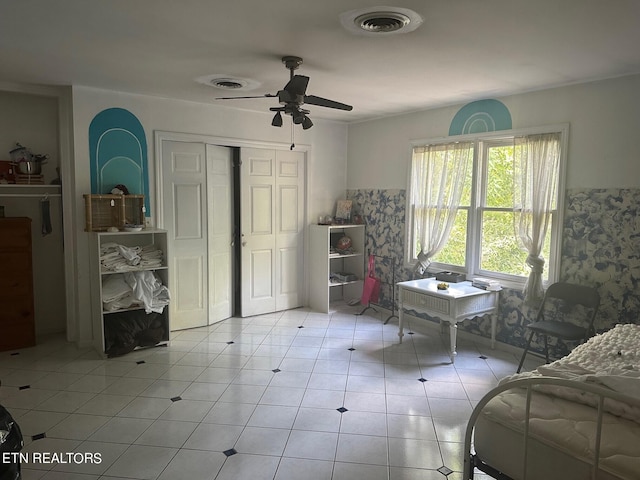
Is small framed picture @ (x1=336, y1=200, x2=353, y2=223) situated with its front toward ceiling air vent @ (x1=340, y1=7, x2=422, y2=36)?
yes

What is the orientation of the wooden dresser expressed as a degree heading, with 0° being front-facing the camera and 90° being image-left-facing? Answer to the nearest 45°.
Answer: approximately 315°

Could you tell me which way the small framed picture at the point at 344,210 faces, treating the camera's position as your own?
facing the viewer

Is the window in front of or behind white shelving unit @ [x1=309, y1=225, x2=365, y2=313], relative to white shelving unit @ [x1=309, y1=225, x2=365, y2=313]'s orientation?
in front

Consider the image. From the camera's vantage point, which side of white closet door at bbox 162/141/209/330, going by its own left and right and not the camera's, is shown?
front

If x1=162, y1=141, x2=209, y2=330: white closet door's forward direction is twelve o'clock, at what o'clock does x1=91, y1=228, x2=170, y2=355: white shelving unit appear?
The white shelving unit is roughly at 2 o'clock from the white closet door.

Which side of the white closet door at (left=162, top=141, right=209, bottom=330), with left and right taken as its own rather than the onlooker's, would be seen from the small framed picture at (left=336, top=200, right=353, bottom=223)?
left

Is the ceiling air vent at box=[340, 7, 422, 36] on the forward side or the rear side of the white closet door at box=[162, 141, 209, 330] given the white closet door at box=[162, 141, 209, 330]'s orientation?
on the forward side

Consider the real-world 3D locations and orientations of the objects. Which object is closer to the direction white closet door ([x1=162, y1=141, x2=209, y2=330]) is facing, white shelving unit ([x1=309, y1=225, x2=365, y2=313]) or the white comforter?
the white comforter

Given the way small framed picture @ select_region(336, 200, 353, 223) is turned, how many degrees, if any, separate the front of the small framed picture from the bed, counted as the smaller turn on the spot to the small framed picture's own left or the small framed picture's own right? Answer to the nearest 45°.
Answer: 0° — it already faces it

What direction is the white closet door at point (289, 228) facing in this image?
toward the camera

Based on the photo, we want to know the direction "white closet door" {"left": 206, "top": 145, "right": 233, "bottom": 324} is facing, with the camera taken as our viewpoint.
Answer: facing the viewer and to the right of the viewer

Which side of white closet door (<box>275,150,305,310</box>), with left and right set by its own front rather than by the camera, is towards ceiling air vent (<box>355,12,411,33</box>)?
front

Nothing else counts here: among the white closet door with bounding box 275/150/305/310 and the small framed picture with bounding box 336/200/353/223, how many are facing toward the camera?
2
